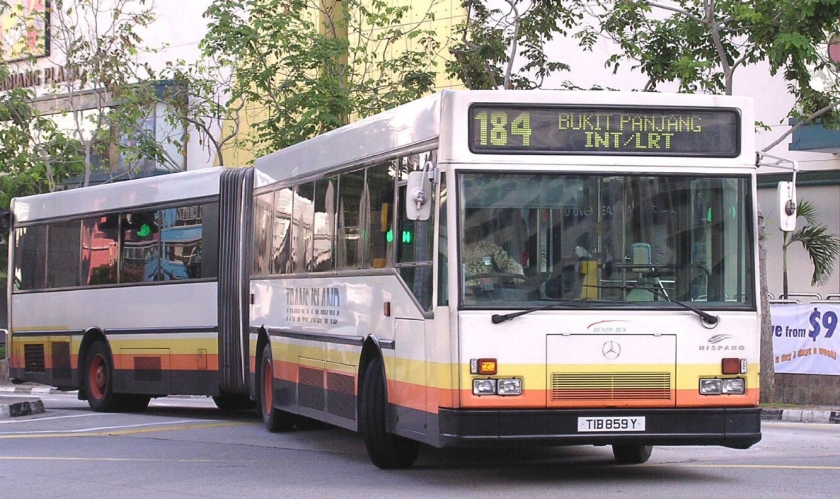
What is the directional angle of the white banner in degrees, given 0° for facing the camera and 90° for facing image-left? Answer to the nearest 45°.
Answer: approximately 0°

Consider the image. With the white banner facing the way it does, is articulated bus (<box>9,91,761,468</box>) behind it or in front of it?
in front

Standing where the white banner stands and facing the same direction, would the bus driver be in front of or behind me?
in front

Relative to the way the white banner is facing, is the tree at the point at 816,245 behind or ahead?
behind
